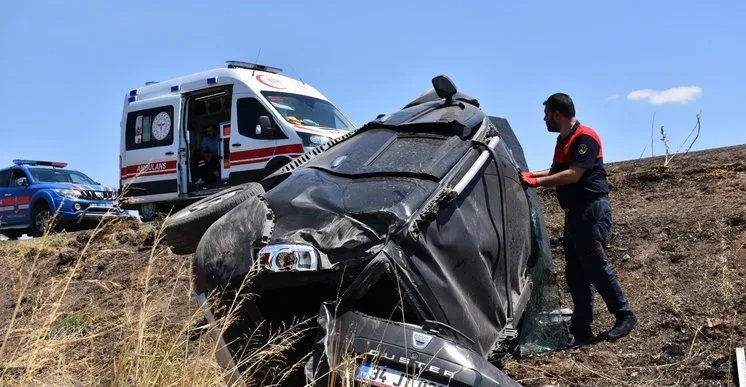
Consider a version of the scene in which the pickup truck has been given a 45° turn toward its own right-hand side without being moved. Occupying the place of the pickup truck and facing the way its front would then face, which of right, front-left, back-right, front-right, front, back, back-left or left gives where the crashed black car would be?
front

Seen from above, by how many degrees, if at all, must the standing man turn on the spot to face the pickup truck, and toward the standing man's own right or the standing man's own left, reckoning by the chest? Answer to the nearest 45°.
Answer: approximately 45° to the standing man's own right

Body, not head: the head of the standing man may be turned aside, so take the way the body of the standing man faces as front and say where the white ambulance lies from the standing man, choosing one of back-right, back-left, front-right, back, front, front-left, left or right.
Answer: front-right

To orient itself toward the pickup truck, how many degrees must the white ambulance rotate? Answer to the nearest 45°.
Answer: approximately 180°

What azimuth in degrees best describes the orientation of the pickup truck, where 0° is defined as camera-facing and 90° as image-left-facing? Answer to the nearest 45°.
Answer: approximately 315°

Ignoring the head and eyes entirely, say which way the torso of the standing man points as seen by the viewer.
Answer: to the viewer's left

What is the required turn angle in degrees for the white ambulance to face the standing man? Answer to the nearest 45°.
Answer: approximately 45° to its right

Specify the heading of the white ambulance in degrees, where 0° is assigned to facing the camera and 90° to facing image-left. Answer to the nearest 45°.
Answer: approximately 315°

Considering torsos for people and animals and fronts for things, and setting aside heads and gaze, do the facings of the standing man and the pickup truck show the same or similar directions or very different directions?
very different directions

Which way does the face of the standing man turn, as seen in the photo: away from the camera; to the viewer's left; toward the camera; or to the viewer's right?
to the viewer's left

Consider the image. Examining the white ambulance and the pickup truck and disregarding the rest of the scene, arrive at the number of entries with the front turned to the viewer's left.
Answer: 0

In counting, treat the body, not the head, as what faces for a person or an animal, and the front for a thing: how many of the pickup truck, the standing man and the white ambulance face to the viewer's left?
1

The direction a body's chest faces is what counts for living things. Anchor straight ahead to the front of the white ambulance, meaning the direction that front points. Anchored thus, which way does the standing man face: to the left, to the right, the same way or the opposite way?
the opposite way
